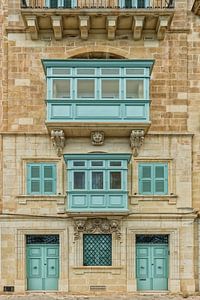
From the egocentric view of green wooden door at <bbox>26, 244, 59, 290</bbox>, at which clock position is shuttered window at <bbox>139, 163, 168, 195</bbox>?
The shuttered window is roughly at 9 o'clock from the green wooden door.

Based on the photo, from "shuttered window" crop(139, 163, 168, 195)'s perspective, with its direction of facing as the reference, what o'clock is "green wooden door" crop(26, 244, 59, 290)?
The green wooden door is roughly at 3 o'clock from the shuttered window.

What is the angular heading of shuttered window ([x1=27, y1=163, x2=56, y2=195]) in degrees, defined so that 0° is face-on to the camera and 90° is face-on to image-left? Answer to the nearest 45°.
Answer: approximately 0°

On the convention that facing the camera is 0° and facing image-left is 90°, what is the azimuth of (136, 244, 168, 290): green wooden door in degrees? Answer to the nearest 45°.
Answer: approximately 0°
